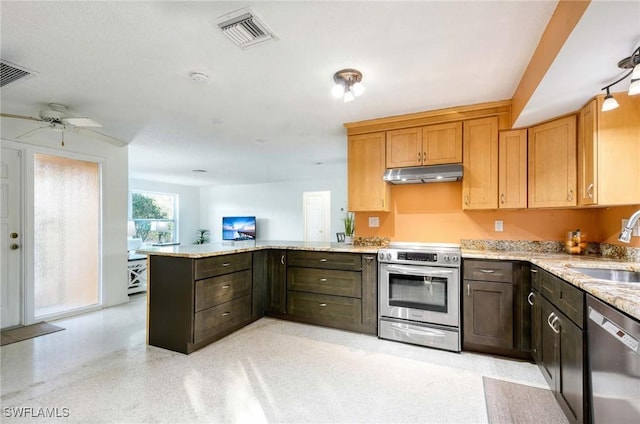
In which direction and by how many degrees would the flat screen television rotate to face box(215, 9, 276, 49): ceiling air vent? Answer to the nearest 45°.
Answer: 0° — it already faces it

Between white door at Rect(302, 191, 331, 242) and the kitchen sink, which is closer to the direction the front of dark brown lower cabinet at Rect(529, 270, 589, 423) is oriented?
the white door

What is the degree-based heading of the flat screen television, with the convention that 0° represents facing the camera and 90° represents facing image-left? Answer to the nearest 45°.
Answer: approximately 0°

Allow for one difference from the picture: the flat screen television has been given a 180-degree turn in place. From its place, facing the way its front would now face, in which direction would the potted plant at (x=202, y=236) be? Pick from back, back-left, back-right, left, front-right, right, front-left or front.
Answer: front-left

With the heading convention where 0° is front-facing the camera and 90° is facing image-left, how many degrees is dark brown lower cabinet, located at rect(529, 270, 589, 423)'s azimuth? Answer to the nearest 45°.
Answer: approximately 90°

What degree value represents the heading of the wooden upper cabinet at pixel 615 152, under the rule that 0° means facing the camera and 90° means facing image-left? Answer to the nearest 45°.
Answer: approximately 90°

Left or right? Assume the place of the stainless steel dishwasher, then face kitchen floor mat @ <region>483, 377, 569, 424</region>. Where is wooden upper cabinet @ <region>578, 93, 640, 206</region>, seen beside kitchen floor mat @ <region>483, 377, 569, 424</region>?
right

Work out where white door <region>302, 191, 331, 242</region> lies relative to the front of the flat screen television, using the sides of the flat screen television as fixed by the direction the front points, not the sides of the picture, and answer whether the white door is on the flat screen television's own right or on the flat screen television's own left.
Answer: on the flat screen television's own left

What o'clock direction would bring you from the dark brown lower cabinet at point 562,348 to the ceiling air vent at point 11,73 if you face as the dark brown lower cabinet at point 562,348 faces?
The ceiling air vent is roughly at 11 o'clock from the dark brown lower cabinet.
